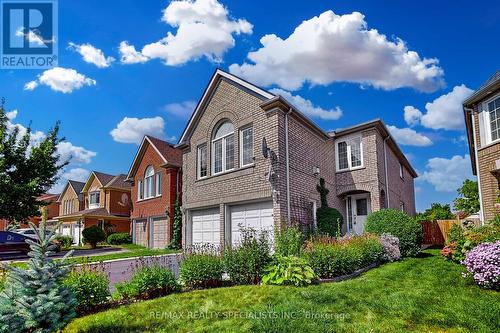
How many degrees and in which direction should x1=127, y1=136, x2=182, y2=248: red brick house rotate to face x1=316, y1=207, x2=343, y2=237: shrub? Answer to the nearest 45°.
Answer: approximately 90° to its left

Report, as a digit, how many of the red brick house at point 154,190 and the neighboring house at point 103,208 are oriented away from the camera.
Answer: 0

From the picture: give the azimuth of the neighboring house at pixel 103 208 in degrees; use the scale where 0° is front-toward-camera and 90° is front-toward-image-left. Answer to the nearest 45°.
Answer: approximately 45°

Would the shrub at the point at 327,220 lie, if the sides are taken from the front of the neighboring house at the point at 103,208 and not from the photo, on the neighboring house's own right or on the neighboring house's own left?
on the neighboring house's own left

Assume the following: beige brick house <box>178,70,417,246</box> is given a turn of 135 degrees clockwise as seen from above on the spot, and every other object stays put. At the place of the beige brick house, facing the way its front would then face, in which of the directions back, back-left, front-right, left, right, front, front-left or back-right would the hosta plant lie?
back

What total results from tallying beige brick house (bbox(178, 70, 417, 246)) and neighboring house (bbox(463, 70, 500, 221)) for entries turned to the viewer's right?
0

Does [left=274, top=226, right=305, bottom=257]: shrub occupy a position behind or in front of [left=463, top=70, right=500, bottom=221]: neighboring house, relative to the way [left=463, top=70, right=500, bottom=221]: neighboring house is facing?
in front
